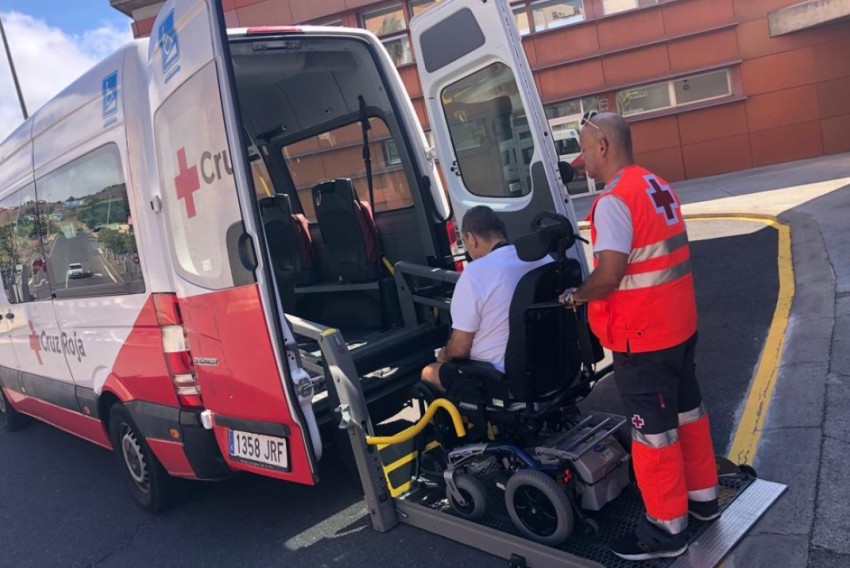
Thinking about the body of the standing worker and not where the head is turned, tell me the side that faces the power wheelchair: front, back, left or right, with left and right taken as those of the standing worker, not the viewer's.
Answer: front

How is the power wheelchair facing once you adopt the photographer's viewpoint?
facing away from the viewer and to the left of the viewer

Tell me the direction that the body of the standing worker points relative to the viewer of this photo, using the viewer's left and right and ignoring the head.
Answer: facing away from the viewer and to the left of the viewer

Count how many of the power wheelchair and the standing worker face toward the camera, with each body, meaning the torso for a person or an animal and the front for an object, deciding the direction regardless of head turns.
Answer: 0

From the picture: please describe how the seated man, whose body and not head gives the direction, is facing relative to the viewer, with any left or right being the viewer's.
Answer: facing away from the viewer and to the left of the viewer

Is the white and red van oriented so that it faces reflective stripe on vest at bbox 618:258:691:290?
no

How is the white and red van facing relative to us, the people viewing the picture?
facing away from the viewer and to the left of the viewer

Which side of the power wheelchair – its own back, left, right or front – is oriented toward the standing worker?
back

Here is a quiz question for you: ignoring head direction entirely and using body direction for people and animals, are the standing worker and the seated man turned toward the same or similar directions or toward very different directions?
same or similar directions

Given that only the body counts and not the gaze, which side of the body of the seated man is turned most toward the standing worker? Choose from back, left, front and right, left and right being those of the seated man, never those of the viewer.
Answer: back

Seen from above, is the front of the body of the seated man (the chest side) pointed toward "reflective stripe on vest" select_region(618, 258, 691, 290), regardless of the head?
no

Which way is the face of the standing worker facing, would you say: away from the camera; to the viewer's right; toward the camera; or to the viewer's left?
to the viewer's left

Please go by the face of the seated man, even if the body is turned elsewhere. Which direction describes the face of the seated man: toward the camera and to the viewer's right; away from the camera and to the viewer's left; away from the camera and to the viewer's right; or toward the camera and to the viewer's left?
away from the camera and to the viewer's left

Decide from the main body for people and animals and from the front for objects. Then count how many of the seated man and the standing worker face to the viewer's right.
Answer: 0
